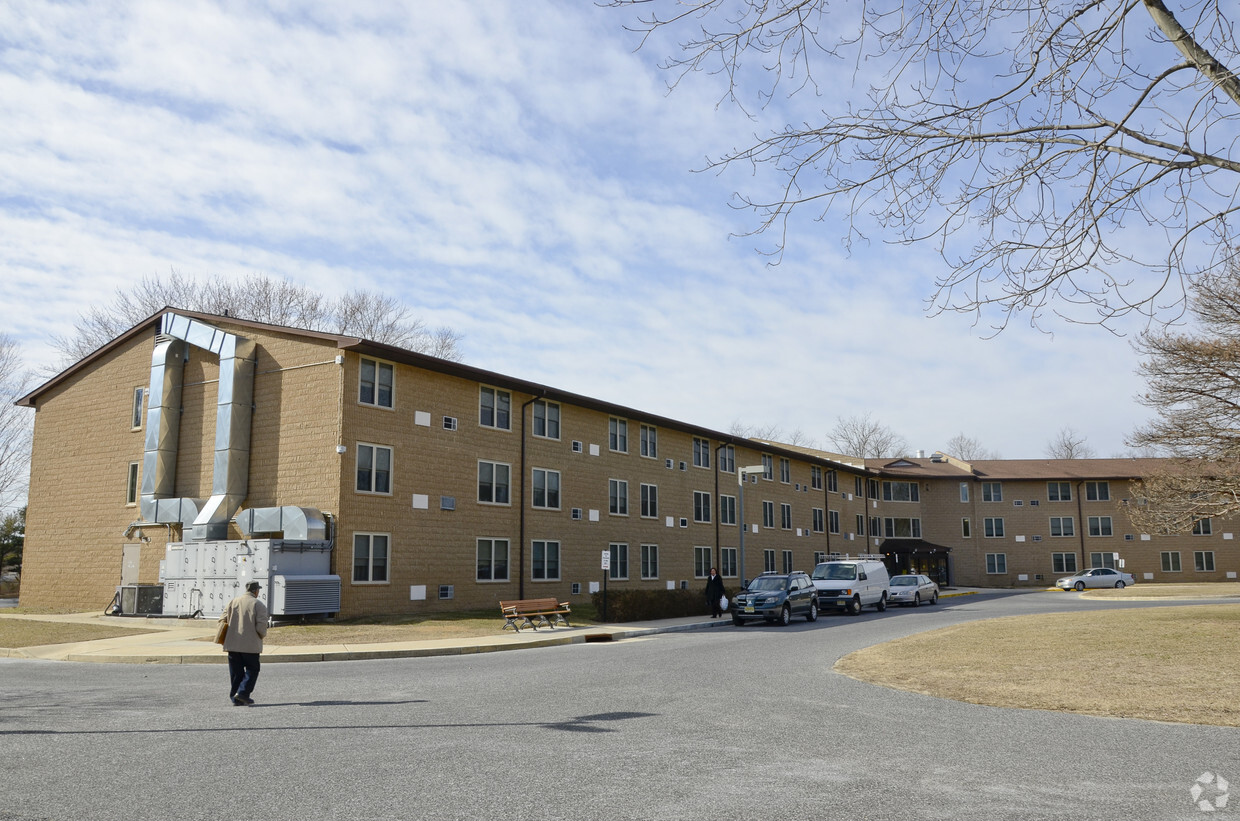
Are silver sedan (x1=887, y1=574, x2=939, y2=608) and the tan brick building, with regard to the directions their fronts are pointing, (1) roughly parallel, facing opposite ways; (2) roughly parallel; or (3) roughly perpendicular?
roughly perpendicular

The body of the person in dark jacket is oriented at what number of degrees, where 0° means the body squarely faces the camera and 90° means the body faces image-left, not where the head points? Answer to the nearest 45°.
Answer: approximately 0°

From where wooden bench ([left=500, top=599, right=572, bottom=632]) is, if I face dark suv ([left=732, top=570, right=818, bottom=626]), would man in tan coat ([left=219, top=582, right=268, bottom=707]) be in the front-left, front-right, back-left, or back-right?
back-right

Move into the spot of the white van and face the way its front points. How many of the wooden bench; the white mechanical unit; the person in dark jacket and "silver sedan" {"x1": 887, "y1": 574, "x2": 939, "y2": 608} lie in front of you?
3

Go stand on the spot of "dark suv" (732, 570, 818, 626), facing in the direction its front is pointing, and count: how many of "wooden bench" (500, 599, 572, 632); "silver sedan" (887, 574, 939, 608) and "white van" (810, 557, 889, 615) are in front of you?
1

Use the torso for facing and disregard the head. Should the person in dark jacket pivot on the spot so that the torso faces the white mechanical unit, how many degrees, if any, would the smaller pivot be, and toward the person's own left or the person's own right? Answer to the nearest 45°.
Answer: approximately 45° to the person's own right

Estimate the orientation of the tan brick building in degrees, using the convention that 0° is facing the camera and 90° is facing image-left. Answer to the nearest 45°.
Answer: approximately 315°

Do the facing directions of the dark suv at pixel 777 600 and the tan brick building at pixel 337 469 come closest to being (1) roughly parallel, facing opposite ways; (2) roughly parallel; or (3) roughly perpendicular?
roughly perpendicular

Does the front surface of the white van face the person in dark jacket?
yes
